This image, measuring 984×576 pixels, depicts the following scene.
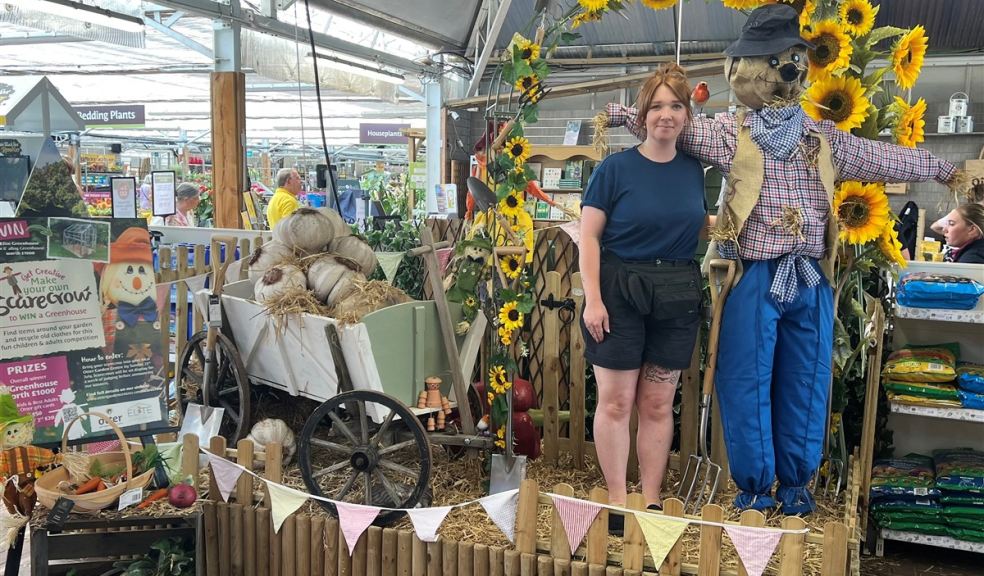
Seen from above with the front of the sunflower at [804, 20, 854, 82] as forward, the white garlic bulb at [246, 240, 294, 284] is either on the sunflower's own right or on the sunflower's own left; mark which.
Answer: on the sunflower's own right

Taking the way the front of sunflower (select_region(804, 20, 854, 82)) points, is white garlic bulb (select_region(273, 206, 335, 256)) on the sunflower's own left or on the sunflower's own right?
on the sunflower's own right

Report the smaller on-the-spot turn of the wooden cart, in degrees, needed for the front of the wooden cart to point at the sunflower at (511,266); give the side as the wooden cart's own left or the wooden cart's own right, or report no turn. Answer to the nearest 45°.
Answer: approximately 45° to the wooden cart's own left

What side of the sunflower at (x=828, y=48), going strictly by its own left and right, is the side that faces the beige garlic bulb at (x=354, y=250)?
right

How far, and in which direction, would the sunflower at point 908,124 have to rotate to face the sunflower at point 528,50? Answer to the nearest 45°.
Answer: approximately 90° to its right

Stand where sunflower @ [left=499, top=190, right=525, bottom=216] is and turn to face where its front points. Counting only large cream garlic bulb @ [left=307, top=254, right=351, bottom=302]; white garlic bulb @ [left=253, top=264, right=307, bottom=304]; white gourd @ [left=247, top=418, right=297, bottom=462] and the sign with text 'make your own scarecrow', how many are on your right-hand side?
4

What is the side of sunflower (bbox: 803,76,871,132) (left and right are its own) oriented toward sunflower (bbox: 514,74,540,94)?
right

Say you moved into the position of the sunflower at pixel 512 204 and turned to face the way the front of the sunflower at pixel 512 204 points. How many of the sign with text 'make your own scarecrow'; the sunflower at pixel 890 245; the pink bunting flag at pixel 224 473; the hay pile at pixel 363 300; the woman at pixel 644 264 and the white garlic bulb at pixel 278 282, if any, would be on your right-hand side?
4

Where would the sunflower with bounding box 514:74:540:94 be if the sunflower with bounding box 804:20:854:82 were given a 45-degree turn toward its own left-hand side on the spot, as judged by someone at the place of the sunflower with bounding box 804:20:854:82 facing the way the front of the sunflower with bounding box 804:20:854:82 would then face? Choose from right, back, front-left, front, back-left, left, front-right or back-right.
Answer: back-right

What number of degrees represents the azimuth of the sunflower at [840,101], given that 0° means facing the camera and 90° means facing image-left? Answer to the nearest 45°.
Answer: approximately 0°

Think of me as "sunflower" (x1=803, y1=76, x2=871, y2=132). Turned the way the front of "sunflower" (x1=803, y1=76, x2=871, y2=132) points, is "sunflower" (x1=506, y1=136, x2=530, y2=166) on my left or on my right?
on my right
